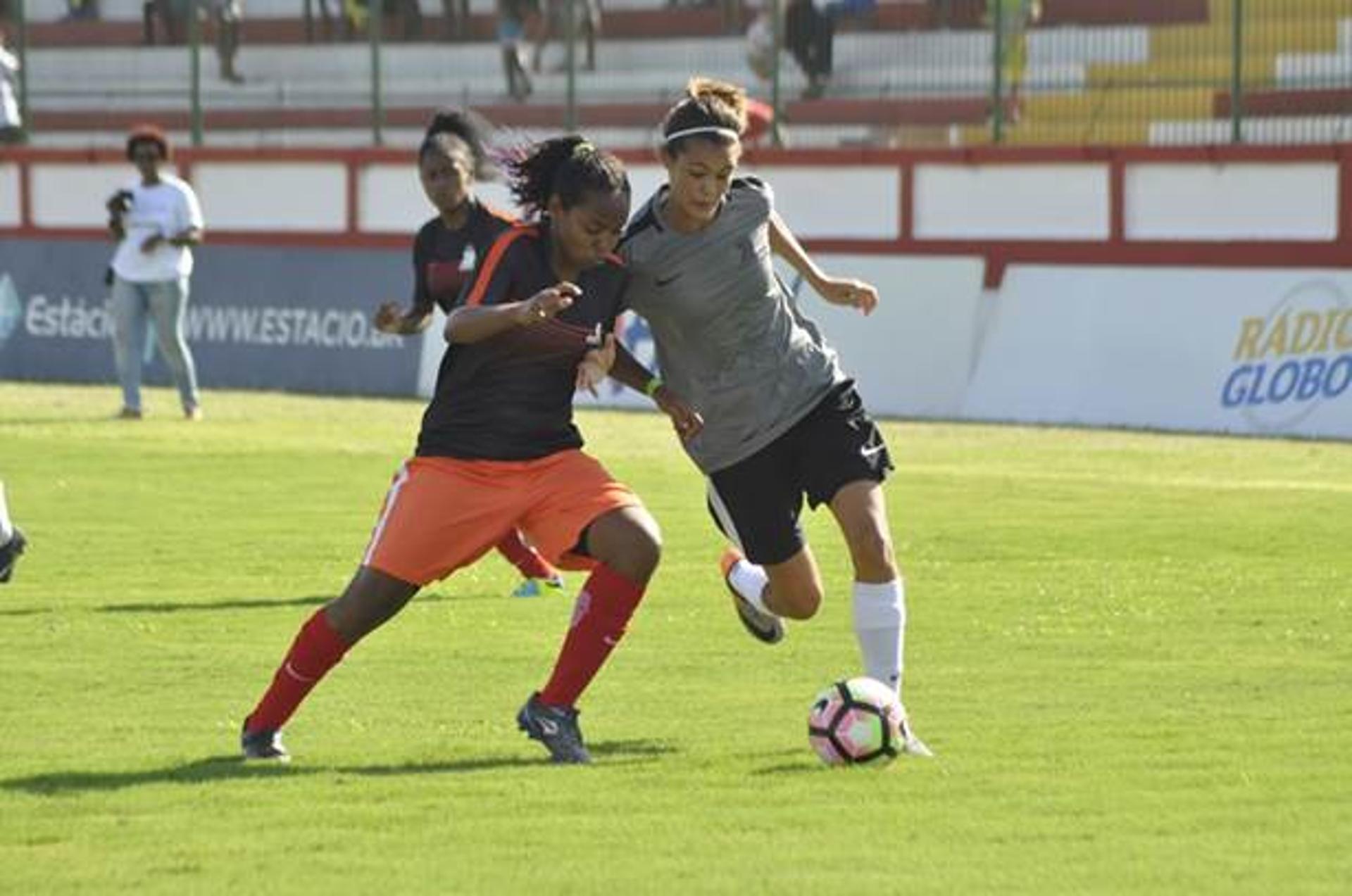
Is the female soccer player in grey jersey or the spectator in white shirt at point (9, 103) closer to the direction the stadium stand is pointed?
the female soccer player in grey jersey

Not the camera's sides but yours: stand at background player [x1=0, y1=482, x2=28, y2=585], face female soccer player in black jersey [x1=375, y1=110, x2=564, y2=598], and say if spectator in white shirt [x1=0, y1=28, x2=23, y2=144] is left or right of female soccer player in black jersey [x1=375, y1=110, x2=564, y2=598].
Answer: left

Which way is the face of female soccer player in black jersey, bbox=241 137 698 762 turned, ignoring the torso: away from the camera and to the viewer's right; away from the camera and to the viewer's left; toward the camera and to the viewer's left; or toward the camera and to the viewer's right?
toward the camera and to the viewer's right

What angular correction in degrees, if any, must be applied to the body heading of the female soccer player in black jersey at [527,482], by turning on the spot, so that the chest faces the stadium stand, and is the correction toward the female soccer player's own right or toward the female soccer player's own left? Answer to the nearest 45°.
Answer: approximately 135° to the female soccer player's own left

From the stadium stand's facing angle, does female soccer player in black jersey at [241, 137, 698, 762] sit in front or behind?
in front

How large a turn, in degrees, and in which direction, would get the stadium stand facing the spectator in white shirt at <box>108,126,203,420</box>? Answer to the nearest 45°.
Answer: approximately 45° to its right

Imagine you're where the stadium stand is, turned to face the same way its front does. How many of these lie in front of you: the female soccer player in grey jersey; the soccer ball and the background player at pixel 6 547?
3

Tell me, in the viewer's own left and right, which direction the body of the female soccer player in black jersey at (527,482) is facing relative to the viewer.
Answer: facing the viewer and to the right of the viewer

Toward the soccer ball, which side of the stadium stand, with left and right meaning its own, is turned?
front

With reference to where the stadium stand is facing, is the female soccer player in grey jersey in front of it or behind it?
in front

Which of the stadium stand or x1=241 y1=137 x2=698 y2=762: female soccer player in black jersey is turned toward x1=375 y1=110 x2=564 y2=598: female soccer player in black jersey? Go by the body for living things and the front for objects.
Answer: the stadium stand

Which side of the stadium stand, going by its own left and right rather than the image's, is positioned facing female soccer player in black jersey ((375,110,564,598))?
front

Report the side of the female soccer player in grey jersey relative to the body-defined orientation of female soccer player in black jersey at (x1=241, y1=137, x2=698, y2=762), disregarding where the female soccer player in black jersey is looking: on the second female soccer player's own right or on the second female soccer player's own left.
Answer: on the second female soccer player's own left

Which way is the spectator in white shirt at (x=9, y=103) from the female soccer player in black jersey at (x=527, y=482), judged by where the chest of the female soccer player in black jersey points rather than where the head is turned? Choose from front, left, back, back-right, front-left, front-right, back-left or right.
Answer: back-left

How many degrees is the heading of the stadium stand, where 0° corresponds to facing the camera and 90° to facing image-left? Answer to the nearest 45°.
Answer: approximately 0°

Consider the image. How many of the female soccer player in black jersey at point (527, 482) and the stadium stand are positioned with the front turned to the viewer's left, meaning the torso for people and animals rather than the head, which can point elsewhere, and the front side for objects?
0

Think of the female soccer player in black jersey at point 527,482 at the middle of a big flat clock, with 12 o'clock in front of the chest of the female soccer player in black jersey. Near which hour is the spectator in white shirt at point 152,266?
The spectator in white shirt is roughly at 7 o'clock from the female soccer player in black jersey.
